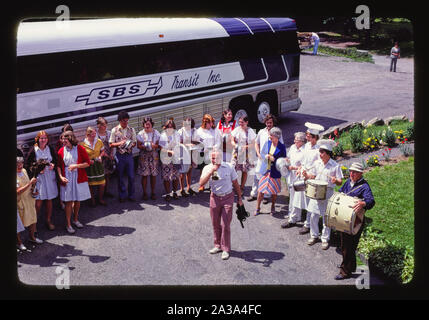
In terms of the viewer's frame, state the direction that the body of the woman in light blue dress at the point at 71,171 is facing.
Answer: toward the camera

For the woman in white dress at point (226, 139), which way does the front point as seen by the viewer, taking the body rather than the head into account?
toward the camera

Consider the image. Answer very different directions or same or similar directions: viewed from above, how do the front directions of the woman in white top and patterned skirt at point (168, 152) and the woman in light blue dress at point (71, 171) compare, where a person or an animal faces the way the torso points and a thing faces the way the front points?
same or similar directions

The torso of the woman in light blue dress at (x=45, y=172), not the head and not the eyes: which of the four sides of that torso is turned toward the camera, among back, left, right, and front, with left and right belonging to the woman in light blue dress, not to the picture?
front

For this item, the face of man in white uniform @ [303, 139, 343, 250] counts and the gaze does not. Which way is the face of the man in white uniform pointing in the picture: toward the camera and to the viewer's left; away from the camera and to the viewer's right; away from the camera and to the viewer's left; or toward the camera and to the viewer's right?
toward the camera and to the viewer's left

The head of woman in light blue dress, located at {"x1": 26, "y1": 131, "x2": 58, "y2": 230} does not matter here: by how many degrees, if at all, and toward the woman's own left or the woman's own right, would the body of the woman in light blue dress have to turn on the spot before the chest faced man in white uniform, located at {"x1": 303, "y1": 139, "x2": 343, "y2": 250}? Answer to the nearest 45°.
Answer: approximately 45° to the woman's own left

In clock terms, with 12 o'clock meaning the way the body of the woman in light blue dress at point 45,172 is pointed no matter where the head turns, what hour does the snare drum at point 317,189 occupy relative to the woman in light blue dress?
The snare drum is roughly at 10 o'clock from the woman in light blue dress.

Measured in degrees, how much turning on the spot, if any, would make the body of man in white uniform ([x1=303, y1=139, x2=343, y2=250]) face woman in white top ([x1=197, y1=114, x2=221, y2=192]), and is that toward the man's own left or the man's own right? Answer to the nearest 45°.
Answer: approximately 90° to the man's own right

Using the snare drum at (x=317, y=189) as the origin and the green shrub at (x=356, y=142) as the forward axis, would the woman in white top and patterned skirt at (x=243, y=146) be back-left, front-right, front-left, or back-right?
front-left

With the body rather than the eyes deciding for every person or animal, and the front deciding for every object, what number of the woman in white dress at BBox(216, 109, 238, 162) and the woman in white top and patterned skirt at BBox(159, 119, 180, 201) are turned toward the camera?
2
